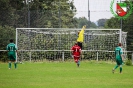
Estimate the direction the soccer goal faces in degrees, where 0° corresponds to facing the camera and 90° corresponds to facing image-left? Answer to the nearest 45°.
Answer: approximately 0°
